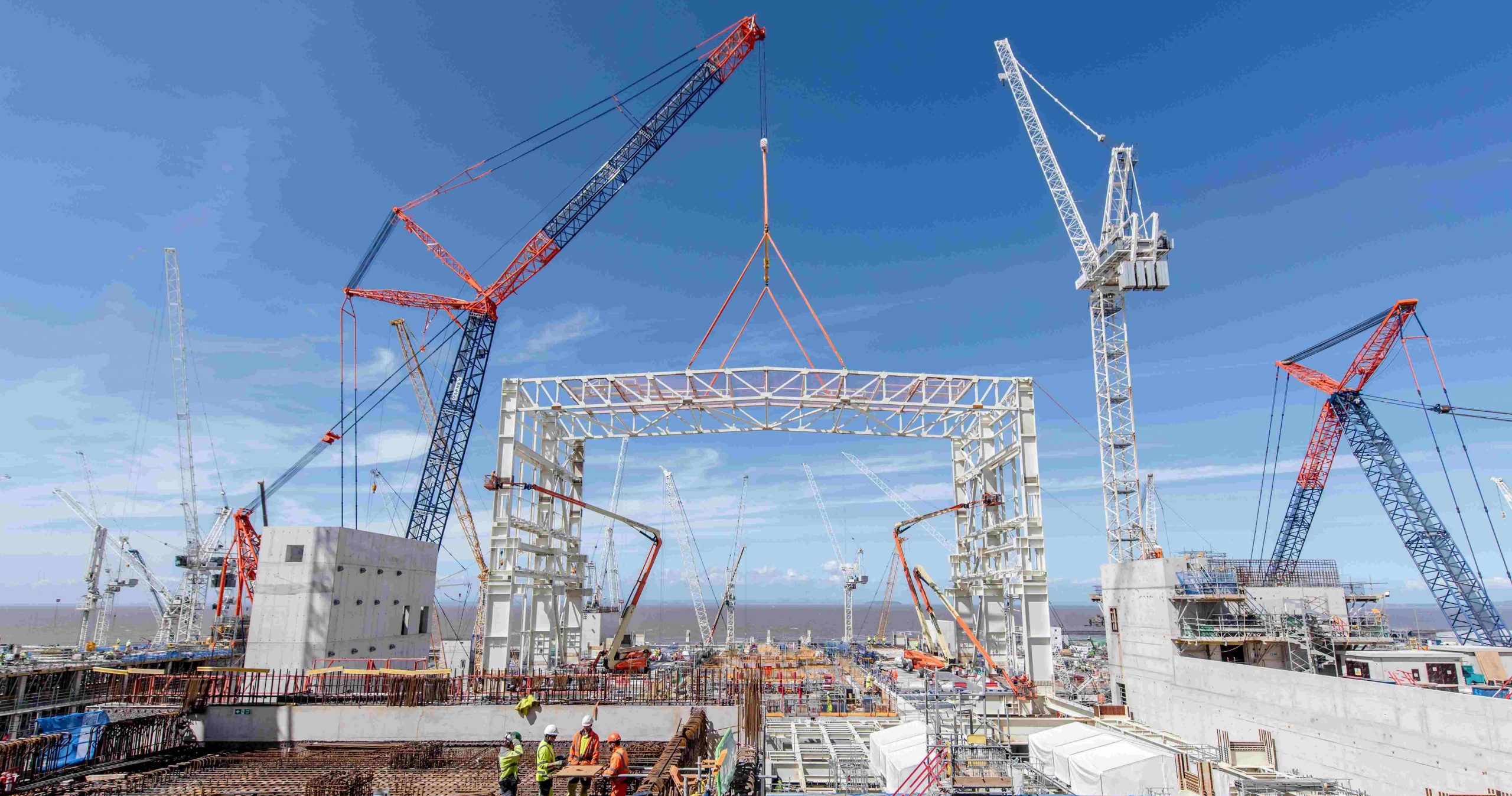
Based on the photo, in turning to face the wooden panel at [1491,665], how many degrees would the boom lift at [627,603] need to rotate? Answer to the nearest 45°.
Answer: approximately 135° to its left

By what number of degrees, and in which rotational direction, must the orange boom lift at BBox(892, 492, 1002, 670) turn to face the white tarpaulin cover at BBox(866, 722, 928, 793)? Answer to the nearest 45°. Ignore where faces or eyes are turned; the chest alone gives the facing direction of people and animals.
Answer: approximately 90° to its right

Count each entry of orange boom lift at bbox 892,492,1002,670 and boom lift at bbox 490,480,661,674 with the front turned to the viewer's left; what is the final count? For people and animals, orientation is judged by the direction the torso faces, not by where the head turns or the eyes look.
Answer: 1

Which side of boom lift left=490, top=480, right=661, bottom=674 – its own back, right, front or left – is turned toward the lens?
left

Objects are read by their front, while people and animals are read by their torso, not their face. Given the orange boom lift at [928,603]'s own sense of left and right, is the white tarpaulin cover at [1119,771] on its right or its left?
on its right

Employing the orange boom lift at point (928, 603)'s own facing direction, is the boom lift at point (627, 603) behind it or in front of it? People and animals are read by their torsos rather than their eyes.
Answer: behind

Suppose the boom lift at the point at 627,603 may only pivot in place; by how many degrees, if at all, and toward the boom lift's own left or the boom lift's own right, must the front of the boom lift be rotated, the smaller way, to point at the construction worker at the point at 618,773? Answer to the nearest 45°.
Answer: approximately 90° to the boom lift's own left

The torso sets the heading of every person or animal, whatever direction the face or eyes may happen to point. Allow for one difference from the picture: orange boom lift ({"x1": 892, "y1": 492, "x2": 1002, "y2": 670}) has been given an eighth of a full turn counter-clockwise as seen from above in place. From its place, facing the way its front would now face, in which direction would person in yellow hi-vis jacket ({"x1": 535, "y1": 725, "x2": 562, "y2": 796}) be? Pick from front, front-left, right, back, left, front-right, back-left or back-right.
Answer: back-right

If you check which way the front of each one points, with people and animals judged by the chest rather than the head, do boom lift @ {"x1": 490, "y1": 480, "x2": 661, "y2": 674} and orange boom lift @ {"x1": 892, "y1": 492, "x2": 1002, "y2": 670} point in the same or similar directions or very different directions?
very different directions

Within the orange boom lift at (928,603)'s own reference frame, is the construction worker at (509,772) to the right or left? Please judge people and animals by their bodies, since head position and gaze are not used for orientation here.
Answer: on its right
